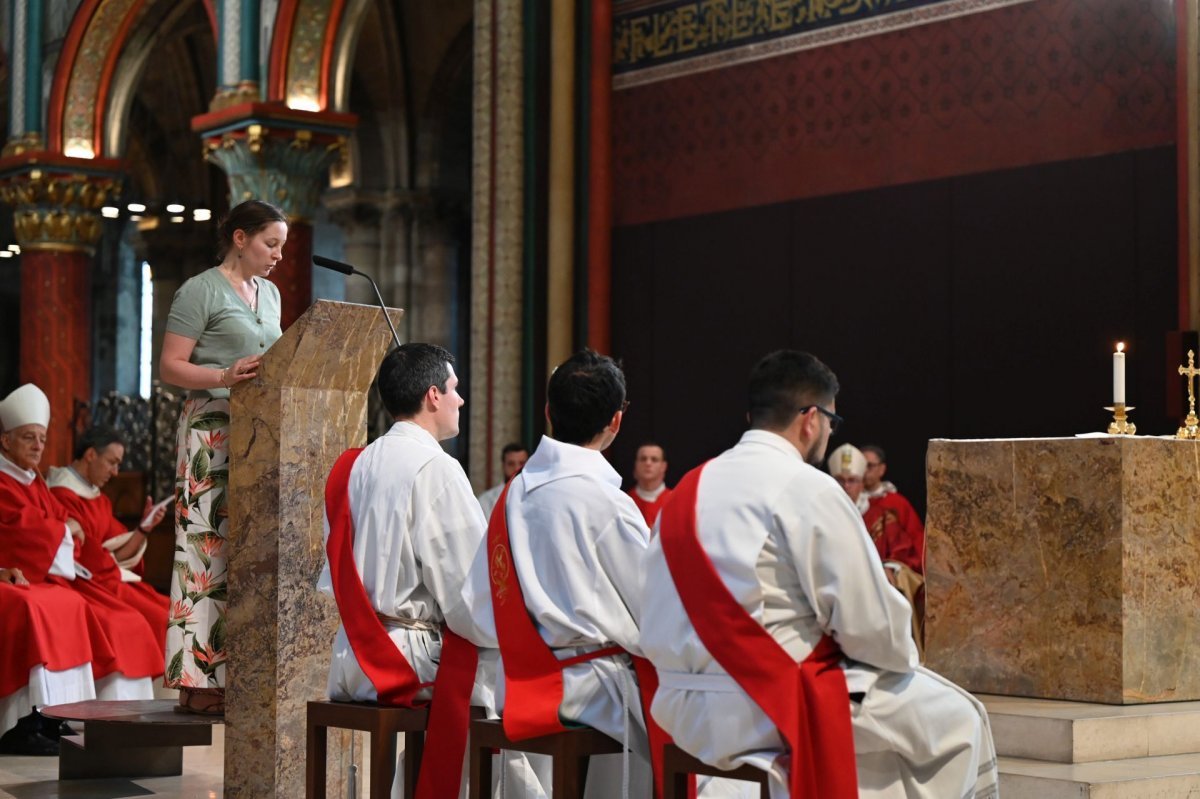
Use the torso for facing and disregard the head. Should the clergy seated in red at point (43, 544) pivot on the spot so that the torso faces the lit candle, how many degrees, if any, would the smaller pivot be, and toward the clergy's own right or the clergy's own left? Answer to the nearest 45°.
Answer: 0° — they already face it

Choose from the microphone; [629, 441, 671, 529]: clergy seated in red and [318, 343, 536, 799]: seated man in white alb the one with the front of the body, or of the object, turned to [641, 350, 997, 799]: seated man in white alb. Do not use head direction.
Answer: the clergy seated in red

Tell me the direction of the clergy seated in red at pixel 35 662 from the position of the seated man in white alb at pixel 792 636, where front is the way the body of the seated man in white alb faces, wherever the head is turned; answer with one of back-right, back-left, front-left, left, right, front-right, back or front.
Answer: left

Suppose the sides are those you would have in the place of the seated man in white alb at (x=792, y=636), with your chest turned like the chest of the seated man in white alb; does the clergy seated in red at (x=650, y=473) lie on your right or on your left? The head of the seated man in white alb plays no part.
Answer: on your left

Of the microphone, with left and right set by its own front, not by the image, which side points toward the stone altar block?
back

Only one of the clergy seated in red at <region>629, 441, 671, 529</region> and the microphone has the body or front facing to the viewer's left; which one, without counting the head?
the microphone

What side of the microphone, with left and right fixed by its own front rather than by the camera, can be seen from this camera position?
left

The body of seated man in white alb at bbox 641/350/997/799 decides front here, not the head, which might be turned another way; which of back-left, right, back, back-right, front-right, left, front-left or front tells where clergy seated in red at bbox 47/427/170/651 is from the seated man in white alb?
left

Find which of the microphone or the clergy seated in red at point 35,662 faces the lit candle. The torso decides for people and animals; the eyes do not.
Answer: the clergy seated in red

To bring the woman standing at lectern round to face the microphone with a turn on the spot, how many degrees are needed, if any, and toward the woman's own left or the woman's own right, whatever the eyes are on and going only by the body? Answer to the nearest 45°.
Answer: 0° — they already face it

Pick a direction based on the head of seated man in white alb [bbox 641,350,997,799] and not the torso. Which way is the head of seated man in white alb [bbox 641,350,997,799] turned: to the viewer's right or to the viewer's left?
to the viewer's right

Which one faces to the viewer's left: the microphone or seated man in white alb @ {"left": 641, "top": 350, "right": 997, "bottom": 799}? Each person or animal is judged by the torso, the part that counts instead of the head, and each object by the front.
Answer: the microphone

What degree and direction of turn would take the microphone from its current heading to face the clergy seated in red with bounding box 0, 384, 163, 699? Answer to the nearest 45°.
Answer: approximately 45° to its right
